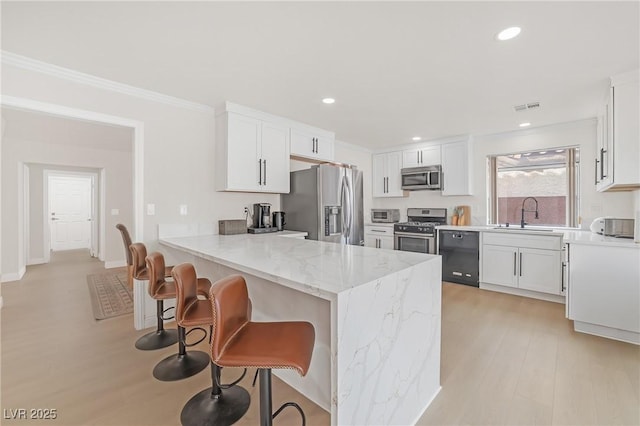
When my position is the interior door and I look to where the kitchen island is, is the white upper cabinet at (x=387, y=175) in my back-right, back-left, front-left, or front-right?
front-left

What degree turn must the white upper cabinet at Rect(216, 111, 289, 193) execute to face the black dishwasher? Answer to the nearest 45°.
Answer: approximately 45° to its left

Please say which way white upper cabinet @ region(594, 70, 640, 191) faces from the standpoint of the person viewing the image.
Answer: facing to the left of the viewer

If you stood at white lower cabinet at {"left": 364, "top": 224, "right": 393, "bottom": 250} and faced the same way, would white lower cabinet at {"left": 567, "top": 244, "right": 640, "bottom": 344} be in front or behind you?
in front

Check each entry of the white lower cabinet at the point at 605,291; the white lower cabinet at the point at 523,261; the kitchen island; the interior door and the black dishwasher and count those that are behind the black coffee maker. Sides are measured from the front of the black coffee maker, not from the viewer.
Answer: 1

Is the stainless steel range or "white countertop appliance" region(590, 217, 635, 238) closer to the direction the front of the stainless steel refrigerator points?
the white countertop appliance

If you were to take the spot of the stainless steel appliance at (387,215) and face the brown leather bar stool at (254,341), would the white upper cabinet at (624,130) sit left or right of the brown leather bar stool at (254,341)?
left

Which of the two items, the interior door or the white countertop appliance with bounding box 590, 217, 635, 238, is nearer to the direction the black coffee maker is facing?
the white countertop appliance

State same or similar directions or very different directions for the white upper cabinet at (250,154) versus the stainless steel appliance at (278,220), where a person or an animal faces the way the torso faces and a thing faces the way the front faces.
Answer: same or similar directions

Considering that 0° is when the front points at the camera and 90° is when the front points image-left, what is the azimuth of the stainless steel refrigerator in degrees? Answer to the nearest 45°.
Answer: approximately 315°

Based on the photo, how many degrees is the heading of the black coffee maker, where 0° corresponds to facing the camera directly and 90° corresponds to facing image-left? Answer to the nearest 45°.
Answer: approximately 315°

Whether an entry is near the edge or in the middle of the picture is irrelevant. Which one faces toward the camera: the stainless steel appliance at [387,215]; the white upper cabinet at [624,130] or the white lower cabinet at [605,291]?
the stainless steel appliance

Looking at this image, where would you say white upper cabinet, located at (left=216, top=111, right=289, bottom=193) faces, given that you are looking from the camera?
facing the viewer and to the right of the viewer

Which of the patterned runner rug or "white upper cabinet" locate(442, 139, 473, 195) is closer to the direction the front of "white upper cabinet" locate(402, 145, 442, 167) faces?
the patterned runner rug

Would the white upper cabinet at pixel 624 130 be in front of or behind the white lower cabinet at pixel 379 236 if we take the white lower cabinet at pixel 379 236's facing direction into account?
in front

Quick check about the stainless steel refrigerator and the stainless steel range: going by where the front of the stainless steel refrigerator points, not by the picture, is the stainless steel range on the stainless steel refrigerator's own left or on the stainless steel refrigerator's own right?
on the stainless steel refrigerator's own left
